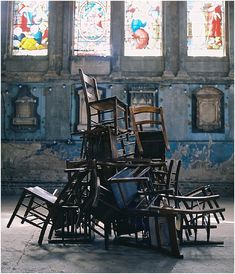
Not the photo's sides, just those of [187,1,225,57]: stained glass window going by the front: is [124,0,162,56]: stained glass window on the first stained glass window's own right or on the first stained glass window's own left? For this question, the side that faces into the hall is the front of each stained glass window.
on the first stained glass window's own right

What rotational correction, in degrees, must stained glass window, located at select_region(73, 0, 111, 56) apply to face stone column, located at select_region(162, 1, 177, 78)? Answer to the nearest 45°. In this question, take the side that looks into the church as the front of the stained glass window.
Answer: approximately 90° to its left

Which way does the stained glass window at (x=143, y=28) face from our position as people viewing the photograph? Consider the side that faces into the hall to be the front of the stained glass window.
facing the viewer

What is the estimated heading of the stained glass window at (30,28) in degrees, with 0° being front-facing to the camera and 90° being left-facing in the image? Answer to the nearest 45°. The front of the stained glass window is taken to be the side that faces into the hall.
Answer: approximately 0°

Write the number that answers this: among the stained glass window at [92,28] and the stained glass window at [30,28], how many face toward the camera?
2

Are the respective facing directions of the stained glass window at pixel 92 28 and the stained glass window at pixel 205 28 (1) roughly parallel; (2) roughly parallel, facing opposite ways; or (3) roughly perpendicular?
roughly parallel

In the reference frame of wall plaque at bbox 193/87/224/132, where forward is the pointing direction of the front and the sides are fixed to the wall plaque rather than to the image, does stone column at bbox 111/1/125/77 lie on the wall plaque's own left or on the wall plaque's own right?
on the wall plaque's own right

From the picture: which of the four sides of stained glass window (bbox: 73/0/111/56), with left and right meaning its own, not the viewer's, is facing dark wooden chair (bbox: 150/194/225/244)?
front

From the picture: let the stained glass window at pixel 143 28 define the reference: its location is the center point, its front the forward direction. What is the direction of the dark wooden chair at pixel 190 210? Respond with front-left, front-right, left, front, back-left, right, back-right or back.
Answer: front

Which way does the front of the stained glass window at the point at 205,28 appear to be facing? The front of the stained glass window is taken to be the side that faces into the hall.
toward the camera

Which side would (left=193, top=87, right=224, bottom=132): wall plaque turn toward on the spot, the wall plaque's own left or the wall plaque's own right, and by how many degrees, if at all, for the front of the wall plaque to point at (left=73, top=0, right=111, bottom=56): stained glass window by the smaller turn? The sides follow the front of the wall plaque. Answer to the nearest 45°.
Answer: approximately 90° to the wall plaque's own right

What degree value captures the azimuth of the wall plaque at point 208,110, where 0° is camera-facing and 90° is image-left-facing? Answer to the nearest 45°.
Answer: approximately 0°

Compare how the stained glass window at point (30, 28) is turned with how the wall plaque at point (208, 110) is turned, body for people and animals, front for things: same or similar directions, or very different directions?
same or similar directions
